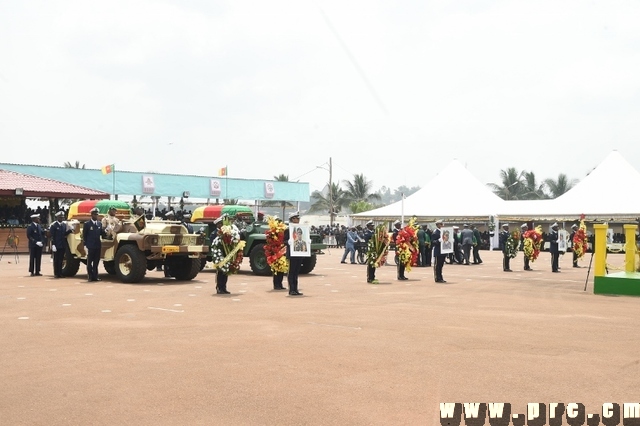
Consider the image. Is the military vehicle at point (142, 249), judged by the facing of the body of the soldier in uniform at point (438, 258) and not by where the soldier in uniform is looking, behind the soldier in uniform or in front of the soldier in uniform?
behind

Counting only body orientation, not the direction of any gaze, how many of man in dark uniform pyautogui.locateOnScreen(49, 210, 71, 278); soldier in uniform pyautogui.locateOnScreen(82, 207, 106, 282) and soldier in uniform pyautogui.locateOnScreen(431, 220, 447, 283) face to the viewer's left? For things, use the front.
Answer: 0

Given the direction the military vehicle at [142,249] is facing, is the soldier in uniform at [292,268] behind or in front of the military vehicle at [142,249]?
in front

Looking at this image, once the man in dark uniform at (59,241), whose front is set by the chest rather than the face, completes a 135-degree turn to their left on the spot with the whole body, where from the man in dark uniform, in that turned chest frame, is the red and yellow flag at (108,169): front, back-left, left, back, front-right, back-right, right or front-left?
front

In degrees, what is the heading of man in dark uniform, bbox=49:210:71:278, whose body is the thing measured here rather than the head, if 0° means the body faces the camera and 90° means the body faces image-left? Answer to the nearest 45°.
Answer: approximately 315°

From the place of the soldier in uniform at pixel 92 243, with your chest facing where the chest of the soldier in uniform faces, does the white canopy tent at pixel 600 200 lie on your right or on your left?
on your left

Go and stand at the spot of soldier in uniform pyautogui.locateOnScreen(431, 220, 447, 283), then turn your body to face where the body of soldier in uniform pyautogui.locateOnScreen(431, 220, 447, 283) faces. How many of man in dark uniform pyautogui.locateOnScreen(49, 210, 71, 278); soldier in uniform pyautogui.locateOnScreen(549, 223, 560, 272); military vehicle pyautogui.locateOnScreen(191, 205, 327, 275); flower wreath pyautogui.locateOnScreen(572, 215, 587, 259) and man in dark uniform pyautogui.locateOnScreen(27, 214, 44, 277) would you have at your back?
3

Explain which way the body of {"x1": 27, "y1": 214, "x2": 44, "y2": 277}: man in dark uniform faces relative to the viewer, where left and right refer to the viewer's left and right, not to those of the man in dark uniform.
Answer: facing the viewer and to the right of the viewer

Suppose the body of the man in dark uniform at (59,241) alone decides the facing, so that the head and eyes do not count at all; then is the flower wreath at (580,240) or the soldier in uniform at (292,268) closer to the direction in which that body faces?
the soldier in uniform
